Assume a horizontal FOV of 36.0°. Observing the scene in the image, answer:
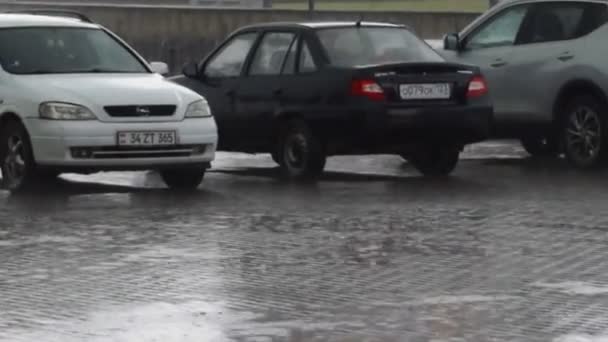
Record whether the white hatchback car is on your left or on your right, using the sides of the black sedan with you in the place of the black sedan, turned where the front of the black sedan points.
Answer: on your left

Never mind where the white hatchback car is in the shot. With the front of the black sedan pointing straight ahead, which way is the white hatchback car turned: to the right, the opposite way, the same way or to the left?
the opposite way

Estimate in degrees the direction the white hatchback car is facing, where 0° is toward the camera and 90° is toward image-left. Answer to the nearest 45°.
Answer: approximately 315°
